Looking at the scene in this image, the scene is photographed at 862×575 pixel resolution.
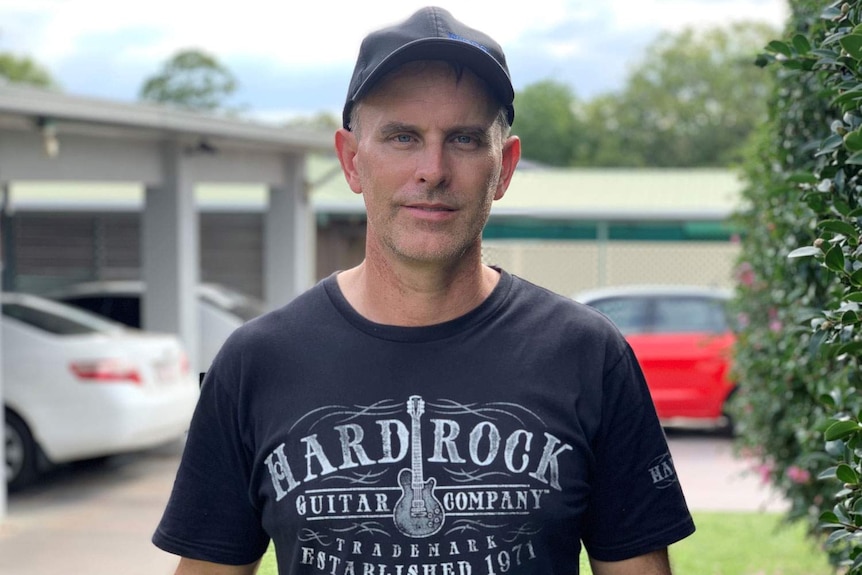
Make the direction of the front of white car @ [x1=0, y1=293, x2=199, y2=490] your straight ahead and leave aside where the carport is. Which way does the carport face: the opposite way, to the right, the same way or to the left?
the opposite way

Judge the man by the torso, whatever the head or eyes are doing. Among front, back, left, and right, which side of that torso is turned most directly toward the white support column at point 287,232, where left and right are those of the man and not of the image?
back

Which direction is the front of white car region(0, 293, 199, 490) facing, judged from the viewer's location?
facing away from the viewer and to the left of the viewer

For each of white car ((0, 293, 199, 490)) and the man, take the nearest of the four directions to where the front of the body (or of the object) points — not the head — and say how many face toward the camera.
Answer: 1

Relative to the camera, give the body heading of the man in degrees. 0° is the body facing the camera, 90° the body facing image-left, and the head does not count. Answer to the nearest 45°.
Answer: approximately 0°

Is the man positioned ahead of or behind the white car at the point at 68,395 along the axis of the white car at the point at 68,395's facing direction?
behind

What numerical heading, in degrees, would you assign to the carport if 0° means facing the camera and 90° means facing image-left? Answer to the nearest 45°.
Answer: approximately 315°
